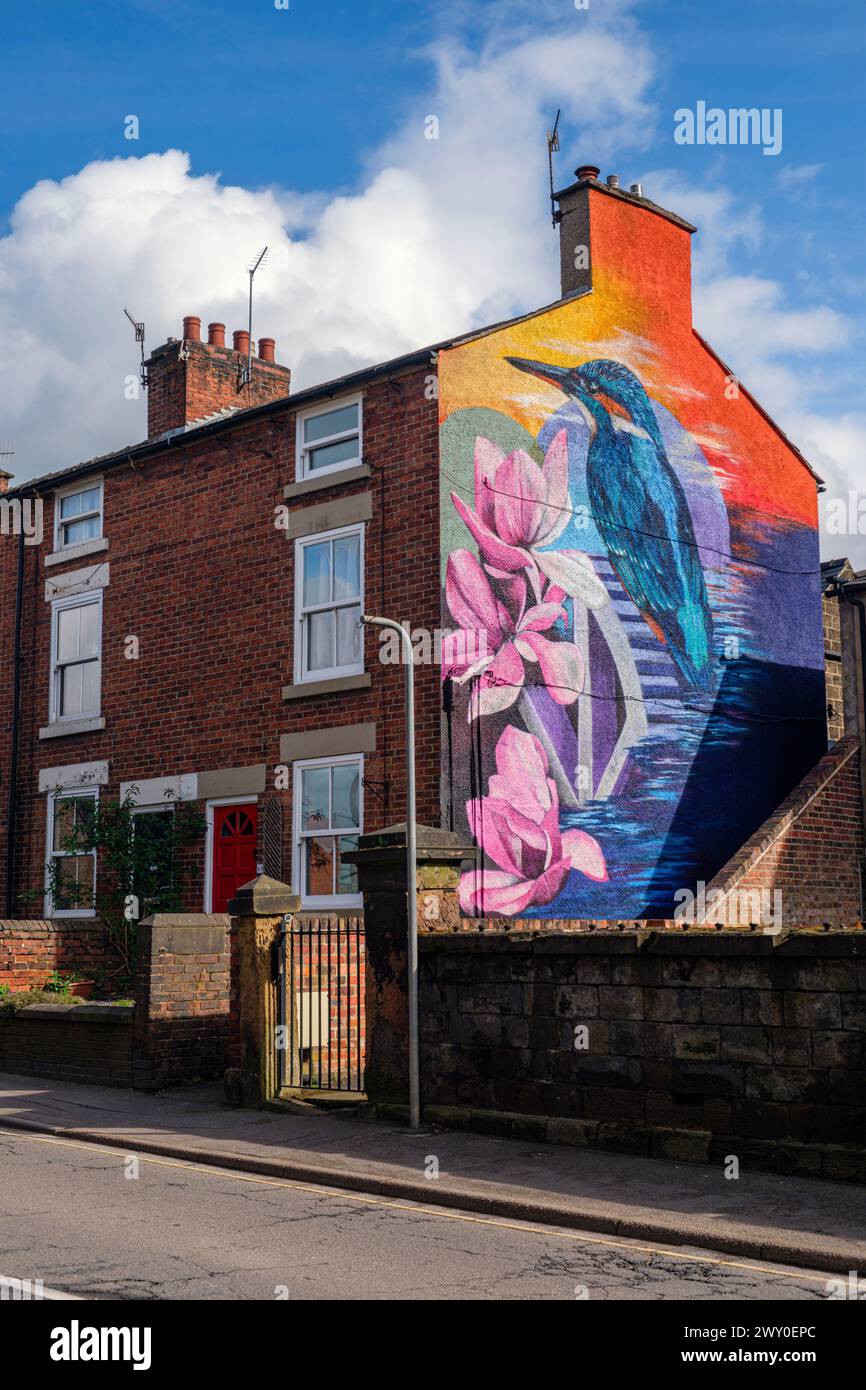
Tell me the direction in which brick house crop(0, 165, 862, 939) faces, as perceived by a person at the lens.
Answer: facing the viewer and to the left of the viewer

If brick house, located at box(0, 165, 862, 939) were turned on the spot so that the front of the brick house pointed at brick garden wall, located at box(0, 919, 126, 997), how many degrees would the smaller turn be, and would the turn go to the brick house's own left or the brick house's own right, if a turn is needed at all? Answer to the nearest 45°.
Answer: approximately 45° to the brick house's own right

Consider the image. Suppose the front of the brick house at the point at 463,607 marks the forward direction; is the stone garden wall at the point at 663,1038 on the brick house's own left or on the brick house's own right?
on the brick house's own left

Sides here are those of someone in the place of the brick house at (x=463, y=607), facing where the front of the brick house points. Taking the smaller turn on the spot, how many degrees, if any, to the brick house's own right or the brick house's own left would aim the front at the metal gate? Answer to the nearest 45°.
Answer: approximately 45° to the brick house's own left

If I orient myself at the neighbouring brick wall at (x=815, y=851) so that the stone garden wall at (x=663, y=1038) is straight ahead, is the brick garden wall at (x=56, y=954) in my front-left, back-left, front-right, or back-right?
front-right

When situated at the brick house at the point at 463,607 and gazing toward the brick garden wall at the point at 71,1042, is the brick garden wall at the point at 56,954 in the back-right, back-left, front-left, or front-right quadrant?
front-right

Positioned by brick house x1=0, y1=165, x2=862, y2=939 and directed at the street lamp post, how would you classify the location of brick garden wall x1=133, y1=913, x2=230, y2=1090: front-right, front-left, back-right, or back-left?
front-right

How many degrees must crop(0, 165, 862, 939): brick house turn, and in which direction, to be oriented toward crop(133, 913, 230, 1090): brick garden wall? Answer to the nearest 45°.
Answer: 0° — it already faces it

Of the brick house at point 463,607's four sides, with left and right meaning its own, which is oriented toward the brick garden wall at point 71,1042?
front
